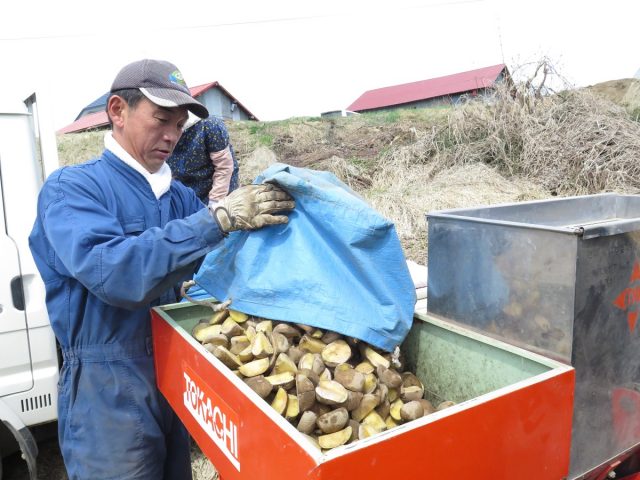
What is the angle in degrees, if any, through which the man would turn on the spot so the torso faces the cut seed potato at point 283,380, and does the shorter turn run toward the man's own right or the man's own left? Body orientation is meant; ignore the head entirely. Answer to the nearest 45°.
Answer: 0° — they already face it

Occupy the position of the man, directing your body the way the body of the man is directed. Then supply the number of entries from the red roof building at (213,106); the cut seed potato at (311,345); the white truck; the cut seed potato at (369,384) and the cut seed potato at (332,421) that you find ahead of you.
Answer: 3

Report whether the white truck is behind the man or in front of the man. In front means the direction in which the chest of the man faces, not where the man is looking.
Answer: behind

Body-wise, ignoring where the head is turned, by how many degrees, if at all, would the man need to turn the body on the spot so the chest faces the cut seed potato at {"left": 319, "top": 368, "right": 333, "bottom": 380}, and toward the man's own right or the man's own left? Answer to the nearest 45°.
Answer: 0° — they already face it

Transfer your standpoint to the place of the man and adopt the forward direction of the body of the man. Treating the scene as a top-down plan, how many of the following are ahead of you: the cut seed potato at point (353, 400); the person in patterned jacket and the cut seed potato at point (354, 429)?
2

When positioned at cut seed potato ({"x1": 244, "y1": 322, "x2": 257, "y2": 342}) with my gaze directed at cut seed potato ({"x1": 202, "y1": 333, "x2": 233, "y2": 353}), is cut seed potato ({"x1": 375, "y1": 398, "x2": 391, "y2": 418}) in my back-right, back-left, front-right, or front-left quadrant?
back-left

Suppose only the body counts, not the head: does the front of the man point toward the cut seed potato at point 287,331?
yes

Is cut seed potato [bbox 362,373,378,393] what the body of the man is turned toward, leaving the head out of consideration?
yes

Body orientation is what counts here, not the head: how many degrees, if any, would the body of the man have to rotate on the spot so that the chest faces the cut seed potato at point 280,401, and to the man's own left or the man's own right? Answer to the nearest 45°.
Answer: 0° — they already face it

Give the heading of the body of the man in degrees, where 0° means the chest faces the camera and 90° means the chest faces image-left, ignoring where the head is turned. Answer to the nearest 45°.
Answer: approximately 315°

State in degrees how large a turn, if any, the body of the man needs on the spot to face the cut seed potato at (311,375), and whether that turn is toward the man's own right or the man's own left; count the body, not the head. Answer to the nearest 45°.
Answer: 0° — they already face it

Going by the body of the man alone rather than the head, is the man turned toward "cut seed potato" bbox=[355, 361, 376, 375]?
yes

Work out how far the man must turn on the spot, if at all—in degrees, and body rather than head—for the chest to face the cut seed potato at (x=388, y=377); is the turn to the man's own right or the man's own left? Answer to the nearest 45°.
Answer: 0° — they already face it
